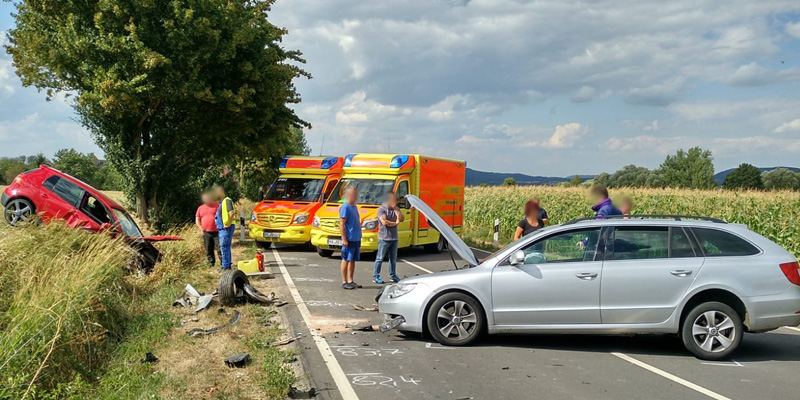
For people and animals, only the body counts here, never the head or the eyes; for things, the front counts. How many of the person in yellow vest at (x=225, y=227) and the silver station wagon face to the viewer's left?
2

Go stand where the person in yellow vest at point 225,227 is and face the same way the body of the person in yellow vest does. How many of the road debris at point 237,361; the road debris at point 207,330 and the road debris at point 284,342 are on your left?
3

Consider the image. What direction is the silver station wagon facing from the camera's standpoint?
to the viewer's left

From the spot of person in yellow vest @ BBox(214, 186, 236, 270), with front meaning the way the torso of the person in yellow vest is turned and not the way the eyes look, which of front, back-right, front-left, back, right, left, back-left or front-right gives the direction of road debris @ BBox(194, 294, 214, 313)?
left

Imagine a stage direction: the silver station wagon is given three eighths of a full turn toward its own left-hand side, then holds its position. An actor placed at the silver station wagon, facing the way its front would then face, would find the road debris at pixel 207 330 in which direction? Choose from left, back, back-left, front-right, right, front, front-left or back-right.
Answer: back-right

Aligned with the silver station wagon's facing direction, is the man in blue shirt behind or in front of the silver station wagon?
in front

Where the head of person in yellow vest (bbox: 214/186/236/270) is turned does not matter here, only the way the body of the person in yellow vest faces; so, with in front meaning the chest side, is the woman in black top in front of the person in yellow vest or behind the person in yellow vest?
behind

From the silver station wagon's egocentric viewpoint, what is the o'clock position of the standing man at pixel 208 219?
The standing man is roughly at 1 o'clock from the silver station wagon.

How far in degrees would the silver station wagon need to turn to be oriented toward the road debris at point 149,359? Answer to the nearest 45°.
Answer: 0° — it already faces it

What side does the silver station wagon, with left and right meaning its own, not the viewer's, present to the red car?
front

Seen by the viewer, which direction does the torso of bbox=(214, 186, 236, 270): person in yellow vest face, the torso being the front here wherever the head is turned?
to the viewer's left

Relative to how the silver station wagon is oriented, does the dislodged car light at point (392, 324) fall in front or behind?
in front

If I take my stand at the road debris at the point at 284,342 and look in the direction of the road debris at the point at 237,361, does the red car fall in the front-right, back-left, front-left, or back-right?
back-right

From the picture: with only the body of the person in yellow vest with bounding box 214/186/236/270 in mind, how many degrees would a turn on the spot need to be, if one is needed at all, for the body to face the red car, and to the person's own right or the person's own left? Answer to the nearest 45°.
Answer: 0° — they already face it
